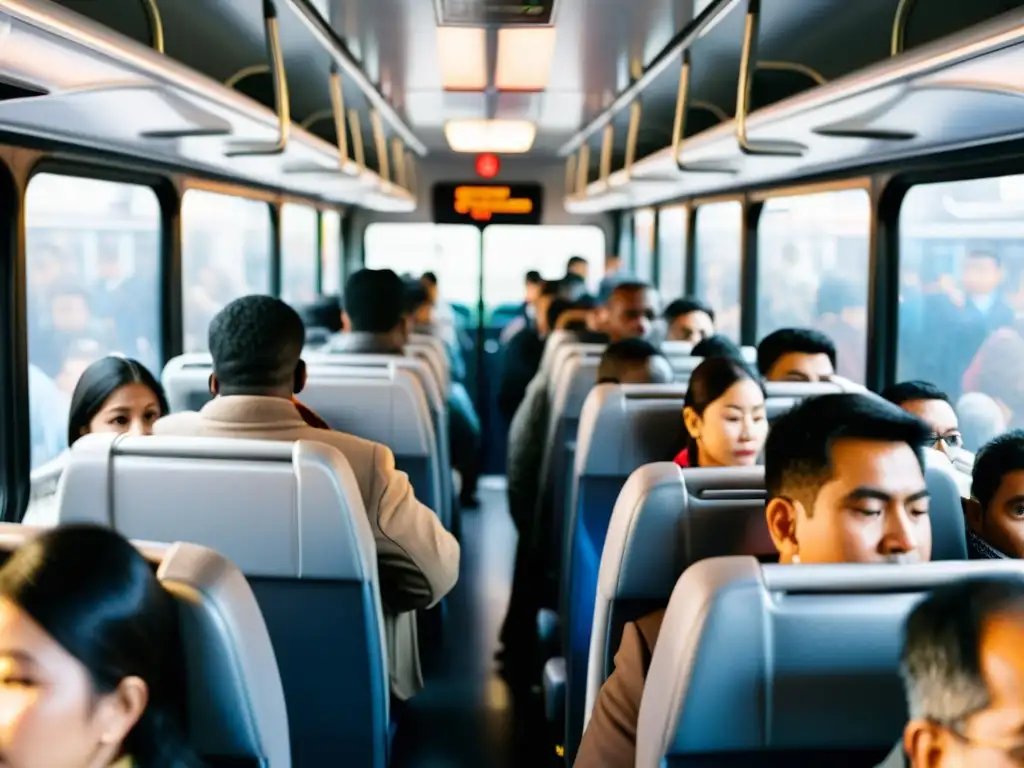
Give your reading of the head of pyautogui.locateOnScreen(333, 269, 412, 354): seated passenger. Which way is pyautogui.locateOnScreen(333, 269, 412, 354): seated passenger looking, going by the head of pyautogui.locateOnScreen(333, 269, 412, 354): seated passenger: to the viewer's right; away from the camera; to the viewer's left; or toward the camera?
away from the camera

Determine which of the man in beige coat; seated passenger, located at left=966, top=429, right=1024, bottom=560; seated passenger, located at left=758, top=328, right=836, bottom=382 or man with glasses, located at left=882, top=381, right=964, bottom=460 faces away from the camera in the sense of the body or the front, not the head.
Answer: the man in beige coat

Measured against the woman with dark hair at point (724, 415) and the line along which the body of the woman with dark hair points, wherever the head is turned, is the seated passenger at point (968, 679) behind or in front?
in front

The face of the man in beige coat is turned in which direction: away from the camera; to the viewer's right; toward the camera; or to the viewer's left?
away from the camera

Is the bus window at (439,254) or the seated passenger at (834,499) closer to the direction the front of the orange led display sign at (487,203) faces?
the seated passenger

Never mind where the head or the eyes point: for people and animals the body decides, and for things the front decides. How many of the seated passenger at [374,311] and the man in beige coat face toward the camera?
0

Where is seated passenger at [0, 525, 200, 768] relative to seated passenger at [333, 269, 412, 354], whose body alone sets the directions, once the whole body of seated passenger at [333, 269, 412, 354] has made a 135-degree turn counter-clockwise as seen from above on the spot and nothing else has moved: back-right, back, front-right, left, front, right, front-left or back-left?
front-left

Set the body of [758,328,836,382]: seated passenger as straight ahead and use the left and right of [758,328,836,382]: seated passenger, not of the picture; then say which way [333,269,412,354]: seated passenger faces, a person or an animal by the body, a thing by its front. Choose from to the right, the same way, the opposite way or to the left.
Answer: the opposite way

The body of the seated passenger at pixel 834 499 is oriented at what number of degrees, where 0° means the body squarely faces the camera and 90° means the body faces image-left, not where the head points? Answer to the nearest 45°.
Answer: approximately 315°

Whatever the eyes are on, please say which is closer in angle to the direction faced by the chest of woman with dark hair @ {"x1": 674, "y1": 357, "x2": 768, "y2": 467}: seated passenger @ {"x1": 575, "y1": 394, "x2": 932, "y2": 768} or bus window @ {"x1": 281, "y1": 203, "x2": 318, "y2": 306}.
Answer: the seated passenger

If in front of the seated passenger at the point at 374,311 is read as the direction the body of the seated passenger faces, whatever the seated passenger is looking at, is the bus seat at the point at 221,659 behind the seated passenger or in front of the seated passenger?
behind

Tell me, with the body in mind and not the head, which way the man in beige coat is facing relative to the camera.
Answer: away from the camera

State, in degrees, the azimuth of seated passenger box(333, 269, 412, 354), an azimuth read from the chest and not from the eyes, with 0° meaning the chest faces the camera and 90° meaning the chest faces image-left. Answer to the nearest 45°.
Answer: approximately 180°

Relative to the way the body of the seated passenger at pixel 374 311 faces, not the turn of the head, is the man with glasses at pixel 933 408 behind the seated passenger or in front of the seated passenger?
behind

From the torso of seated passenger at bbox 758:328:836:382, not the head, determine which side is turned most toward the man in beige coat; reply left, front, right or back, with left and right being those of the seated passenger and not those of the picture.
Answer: right
